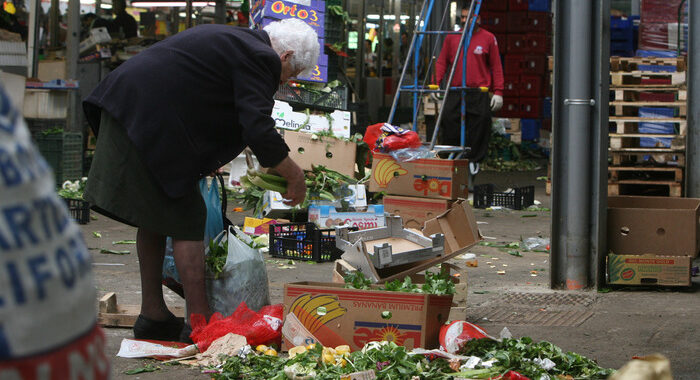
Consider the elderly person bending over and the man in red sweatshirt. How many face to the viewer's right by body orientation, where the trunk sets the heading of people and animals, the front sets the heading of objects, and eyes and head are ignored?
1

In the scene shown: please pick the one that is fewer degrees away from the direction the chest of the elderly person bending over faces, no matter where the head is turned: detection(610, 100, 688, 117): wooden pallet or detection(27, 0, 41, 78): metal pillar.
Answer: the wooden pallet

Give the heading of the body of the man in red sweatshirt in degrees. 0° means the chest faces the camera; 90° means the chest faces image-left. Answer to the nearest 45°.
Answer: approximately 0°

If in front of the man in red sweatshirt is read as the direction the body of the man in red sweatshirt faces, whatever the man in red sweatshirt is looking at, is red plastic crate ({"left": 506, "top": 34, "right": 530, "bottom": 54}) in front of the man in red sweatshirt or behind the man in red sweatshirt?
behind

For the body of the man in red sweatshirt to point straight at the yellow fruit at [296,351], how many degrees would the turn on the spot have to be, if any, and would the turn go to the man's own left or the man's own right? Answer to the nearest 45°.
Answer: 0° — they already face it

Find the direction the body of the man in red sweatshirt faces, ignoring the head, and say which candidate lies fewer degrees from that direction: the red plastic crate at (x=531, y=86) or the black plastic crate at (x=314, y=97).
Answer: the black plastic crate

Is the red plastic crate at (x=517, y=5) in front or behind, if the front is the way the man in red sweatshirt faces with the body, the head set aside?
behind

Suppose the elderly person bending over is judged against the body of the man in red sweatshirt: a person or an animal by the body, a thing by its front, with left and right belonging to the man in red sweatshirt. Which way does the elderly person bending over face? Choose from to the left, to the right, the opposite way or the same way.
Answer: to the left

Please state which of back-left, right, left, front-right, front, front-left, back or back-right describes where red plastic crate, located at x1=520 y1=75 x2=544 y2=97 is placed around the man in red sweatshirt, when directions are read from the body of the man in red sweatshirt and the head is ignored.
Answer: back

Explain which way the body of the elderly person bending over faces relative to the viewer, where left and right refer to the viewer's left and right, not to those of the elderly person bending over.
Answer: facing to the right of the viewer
